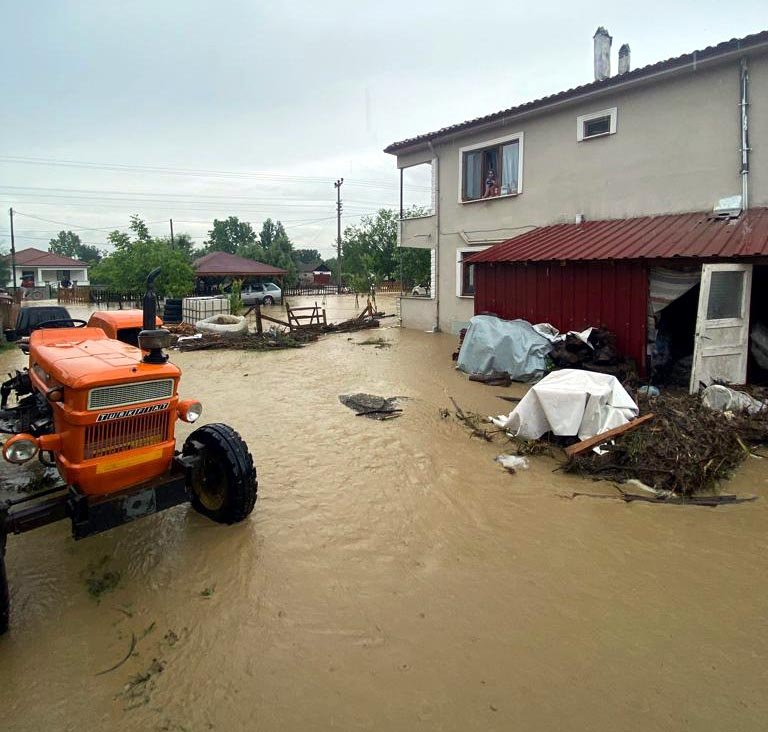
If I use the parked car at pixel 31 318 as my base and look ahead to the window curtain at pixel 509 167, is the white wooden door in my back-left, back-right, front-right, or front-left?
front-right

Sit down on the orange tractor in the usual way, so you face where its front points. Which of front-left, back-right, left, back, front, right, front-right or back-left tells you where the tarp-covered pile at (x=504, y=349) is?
left

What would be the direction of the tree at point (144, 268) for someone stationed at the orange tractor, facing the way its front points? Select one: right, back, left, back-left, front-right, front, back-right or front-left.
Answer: back-left

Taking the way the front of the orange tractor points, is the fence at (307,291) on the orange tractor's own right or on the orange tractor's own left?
on the orange tractor's own left

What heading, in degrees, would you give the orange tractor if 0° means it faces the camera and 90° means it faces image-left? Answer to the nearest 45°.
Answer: approximately 315°

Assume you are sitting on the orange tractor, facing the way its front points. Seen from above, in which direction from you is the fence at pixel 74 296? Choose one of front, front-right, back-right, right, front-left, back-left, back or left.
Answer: back-left

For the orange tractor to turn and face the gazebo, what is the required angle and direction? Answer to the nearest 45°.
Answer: approximately 135° to its left

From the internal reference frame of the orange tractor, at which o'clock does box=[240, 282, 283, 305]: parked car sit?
The parked car is roughly at 8 o'clock from the orange tractor.

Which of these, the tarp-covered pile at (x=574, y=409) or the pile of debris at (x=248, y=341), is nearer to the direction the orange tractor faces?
the tarp-covered pile

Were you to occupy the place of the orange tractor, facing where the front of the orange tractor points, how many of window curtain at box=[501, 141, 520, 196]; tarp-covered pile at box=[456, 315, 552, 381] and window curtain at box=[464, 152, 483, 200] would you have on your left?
3

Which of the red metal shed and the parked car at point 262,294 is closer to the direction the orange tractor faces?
the red metal shed

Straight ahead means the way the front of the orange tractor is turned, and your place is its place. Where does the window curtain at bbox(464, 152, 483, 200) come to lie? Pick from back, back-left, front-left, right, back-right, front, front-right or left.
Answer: left

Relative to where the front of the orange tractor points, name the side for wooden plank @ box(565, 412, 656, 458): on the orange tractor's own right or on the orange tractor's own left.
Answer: on the orange tractor's own left

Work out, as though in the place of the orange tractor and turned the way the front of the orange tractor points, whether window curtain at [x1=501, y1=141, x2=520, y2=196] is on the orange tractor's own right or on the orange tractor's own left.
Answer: on the orange tractor's own left
